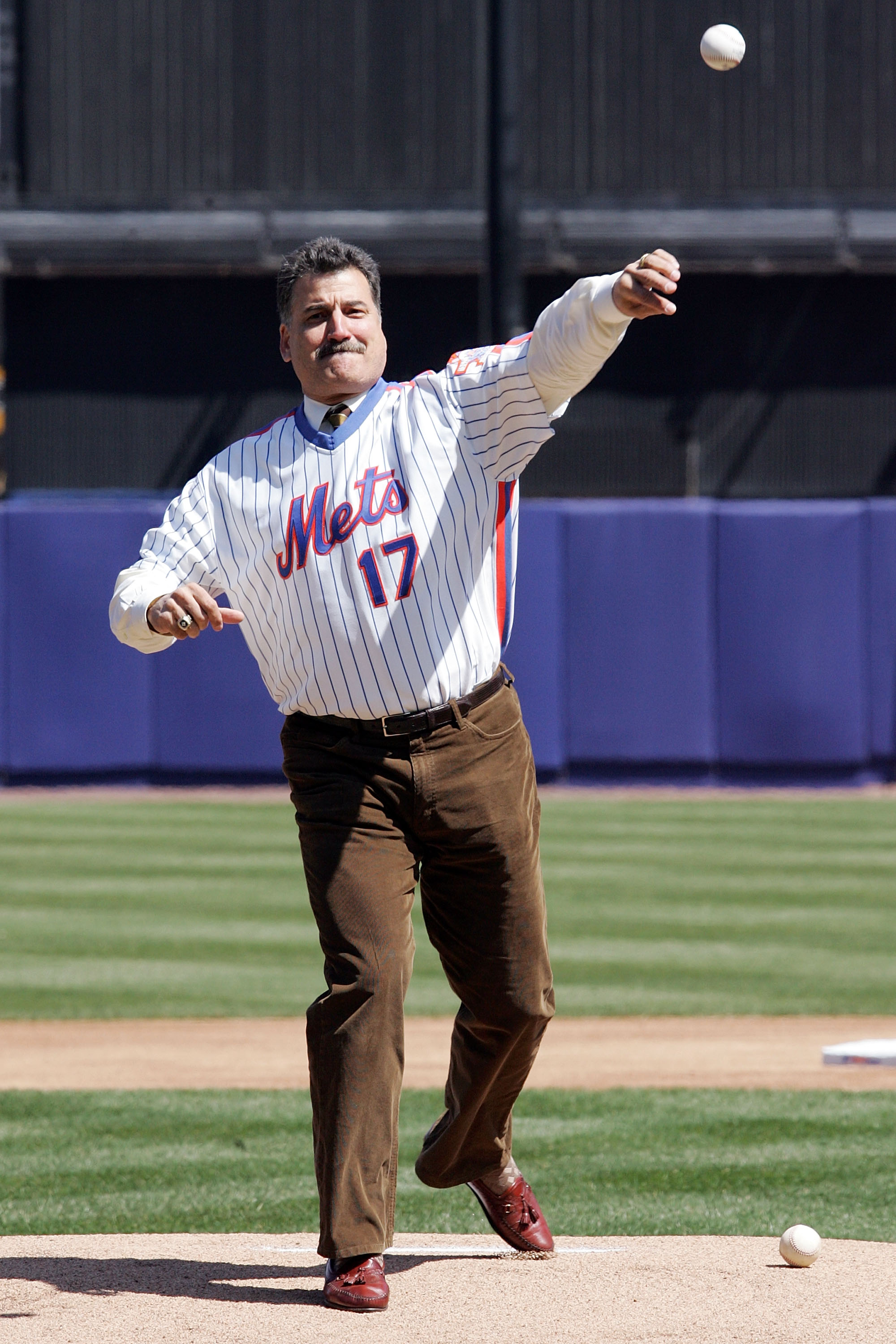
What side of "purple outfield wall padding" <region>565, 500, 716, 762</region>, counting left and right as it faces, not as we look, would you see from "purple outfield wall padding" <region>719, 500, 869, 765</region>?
left

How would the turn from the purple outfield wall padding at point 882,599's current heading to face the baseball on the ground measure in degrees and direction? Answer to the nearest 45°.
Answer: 0° — it already faces it

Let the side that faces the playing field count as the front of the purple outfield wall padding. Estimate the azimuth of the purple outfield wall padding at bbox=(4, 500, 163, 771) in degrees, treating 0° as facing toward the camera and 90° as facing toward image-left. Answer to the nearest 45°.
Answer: approximately 0°

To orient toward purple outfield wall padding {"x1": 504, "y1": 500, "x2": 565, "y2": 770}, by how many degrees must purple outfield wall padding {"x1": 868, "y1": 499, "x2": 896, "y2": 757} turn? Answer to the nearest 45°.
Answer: approximately 90° to its right

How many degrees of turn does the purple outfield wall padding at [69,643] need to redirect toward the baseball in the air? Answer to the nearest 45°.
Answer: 0° — it already faces it

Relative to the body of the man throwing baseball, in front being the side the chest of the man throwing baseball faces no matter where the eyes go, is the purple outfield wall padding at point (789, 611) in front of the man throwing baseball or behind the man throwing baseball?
behind

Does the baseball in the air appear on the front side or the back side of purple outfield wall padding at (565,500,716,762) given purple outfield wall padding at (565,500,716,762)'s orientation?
on the front side

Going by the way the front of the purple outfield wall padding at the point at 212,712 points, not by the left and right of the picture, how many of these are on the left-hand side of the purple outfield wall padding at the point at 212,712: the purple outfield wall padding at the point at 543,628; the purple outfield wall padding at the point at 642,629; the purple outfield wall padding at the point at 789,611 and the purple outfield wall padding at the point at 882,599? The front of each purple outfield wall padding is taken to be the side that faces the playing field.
4

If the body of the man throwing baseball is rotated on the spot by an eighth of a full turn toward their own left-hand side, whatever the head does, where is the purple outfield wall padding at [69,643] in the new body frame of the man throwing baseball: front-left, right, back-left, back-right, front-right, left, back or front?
back-left

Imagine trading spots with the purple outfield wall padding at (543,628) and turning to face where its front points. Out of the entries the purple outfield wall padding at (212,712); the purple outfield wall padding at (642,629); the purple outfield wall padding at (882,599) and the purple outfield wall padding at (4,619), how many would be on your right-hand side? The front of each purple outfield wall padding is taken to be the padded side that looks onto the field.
2

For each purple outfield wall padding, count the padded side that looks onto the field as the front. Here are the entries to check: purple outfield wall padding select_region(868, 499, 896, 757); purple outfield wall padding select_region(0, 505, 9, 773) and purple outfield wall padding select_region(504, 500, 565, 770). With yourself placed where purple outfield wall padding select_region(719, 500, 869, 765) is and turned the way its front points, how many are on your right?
2
